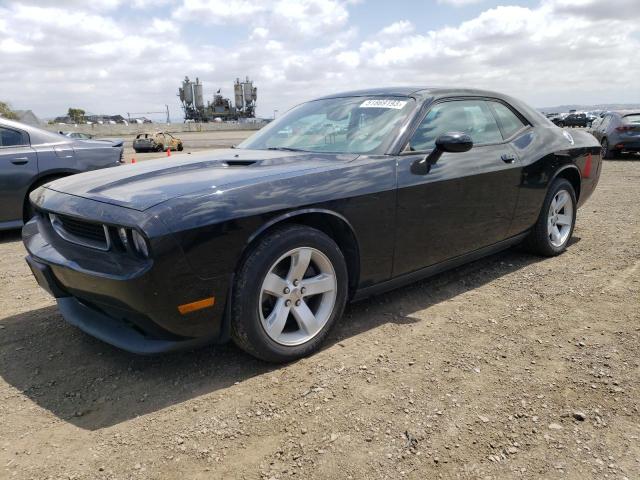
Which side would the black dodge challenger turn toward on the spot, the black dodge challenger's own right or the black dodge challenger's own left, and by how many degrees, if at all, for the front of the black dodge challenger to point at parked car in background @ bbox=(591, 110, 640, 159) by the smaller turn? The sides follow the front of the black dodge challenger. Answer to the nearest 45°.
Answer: approximately 180°

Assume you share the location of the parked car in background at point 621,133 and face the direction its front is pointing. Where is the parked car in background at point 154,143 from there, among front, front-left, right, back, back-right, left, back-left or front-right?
front-left

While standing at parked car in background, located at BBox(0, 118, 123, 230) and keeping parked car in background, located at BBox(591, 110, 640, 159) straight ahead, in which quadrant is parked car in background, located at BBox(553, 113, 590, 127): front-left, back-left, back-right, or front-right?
front-left

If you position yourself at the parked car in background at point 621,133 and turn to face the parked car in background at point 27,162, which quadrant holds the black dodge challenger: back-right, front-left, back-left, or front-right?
front-left

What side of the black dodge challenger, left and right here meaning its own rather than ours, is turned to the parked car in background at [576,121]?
back

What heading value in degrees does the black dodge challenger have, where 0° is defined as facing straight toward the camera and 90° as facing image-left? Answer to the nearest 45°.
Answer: approximately 45°

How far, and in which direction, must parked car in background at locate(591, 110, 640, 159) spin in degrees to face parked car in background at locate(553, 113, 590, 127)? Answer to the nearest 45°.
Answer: approximately 45° to its right

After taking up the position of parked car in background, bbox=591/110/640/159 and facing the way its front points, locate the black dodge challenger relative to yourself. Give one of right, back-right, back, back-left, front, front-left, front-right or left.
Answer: back-left

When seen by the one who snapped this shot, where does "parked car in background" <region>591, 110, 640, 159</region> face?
facing away from the viewer and to the left of the viewer

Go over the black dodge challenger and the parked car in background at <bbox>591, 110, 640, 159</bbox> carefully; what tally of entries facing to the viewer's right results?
0

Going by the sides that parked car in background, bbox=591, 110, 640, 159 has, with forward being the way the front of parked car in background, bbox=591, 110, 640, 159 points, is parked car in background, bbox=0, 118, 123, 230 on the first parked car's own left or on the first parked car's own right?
on the first parked car's own left
